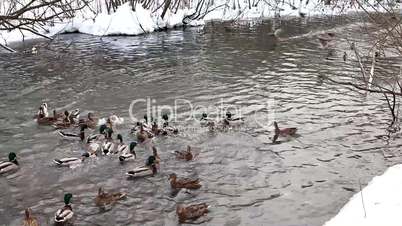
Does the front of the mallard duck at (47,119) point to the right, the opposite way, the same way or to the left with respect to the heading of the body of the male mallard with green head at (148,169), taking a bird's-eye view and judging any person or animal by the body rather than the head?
the same way

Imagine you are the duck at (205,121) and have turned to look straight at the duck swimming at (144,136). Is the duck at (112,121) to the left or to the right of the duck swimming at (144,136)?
right

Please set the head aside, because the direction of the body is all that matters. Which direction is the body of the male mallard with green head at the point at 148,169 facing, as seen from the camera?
to the viewer's right

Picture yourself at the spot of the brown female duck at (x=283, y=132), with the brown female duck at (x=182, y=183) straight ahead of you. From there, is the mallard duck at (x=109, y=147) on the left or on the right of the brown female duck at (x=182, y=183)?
right

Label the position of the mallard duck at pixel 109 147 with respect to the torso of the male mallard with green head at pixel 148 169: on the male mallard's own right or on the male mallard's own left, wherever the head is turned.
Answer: on the male mallard's own left

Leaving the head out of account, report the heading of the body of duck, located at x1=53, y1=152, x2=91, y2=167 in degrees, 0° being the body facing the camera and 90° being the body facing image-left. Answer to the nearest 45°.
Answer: approximately 270°
